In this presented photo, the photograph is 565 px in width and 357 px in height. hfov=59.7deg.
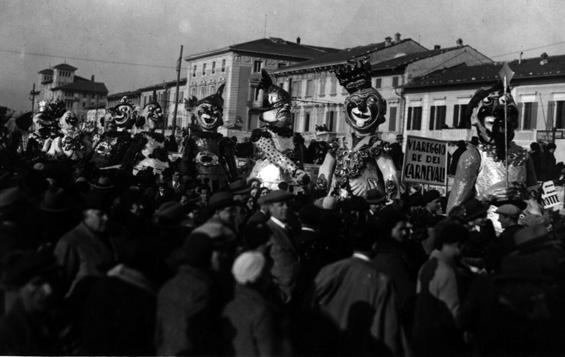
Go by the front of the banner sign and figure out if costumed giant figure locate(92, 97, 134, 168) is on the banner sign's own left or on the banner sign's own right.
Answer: on the banner sign's own right

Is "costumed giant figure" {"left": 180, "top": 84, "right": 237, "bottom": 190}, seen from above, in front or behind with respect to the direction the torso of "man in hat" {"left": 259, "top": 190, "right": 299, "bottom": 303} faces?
behind

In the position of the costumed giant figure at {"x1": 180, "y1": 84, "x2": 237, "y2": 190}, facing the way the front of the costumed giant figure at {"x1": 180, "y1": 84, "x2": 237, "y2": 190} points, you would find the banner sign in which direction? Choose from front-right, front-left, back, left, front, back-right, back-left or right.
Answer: front-left

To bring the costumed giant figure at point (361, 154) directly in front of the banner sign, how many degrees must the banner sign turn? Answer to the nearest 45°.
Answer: approximately 45° to its right

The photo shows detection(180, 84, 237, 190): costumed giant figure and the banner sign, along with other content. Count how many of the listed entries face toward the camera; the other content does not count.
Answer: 2

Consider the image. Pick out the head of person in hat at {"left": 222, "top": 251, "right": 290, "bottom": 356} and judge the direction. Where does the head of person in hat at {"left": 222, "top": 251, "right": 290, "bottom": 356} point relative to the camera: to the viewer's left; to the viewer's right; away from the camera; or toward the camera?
away from the camera

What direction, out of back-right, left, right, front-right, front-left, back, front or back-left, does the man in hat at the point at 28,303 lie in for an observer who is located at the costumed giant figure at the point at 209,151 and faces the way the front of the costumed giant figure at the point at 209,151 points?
front

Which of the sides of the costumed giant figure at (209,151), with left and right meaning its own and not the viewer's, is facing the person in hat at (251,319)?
front

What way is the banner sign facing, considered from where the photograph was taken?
facing the viewer

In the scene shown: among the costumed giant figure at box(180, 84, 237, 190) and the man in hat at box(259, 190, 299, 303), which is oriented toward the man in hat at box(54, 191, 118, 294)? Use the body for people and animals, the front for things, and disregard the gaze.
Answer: the costumed giant figure

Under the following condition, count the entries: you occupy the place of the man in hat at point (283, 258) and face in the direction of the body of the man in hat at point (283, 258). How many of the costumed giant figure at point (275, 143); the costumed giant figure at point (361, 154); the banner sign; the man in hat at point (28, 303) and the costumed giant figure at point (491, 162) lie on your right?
1

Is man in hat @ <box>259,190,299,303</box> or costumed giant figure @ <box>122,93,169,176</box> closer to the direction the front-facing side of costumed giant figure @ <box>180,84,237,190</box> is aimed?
the man in hat

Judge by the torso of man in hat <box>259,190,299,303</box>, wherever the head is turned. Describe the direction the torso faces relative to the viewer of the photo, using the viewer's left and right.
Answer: facing the viewer and to the right of the viewer

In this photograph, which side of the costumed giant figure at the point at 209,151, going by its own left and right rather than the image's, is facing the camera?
front
